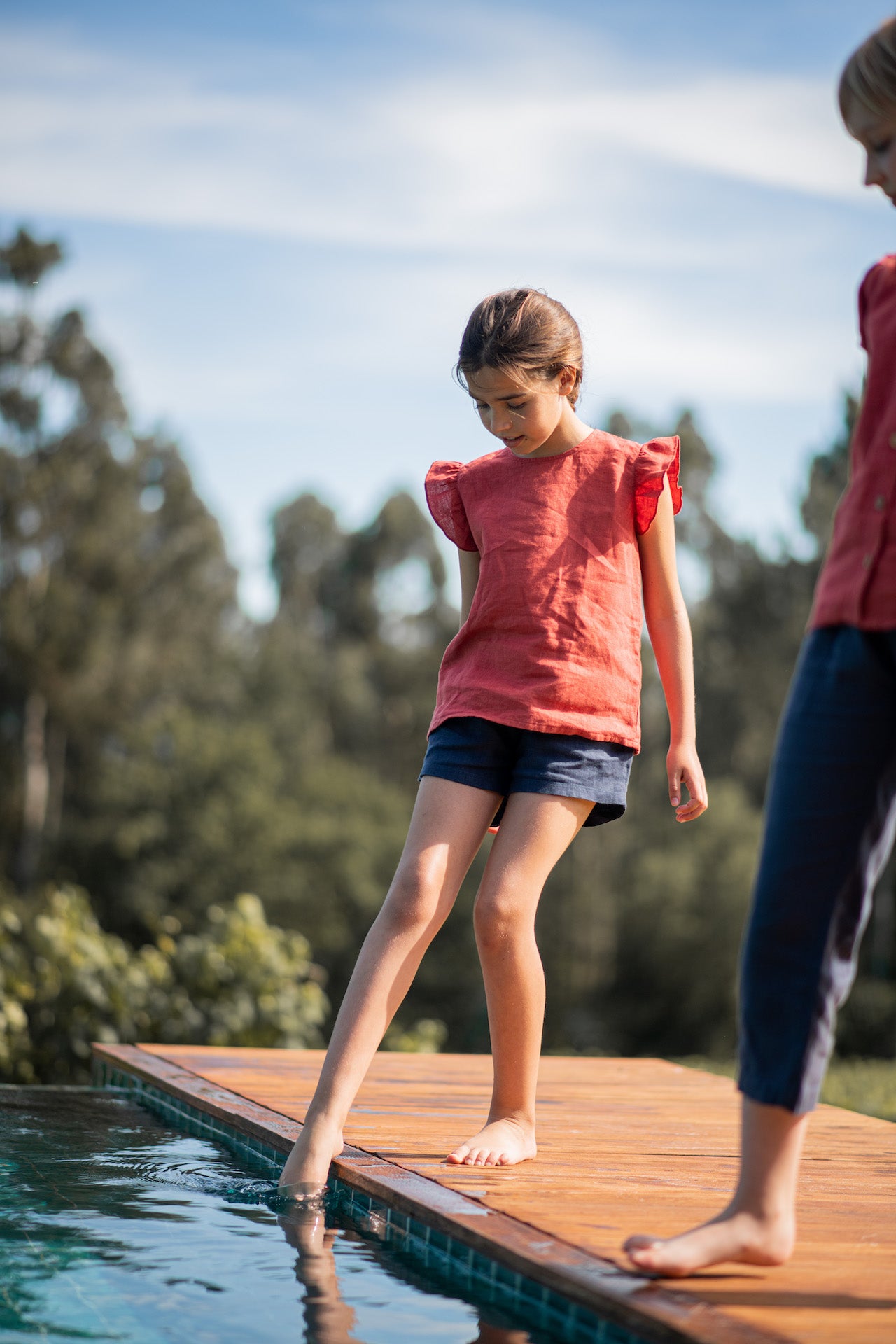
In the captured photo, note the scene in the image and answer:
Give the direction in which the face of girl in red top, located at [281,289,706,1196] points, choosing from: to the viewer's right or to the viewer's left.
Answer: to the viewer's left

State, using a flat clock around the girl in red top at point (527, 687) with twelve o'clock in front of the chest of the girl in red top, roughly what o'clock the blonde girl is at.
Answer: The blonde girl is roughly at 10 o'clock from the girl in red top.

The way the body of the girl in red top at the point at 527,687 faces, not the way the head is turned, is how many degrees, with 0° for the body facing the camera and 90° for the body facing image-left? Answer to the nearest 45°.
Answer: approximately 45°
